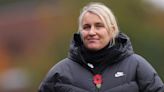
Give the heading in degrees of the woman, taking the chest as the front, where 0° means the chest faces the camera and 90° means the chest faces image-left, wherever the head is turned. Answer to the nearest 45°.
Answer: approximately 0°
